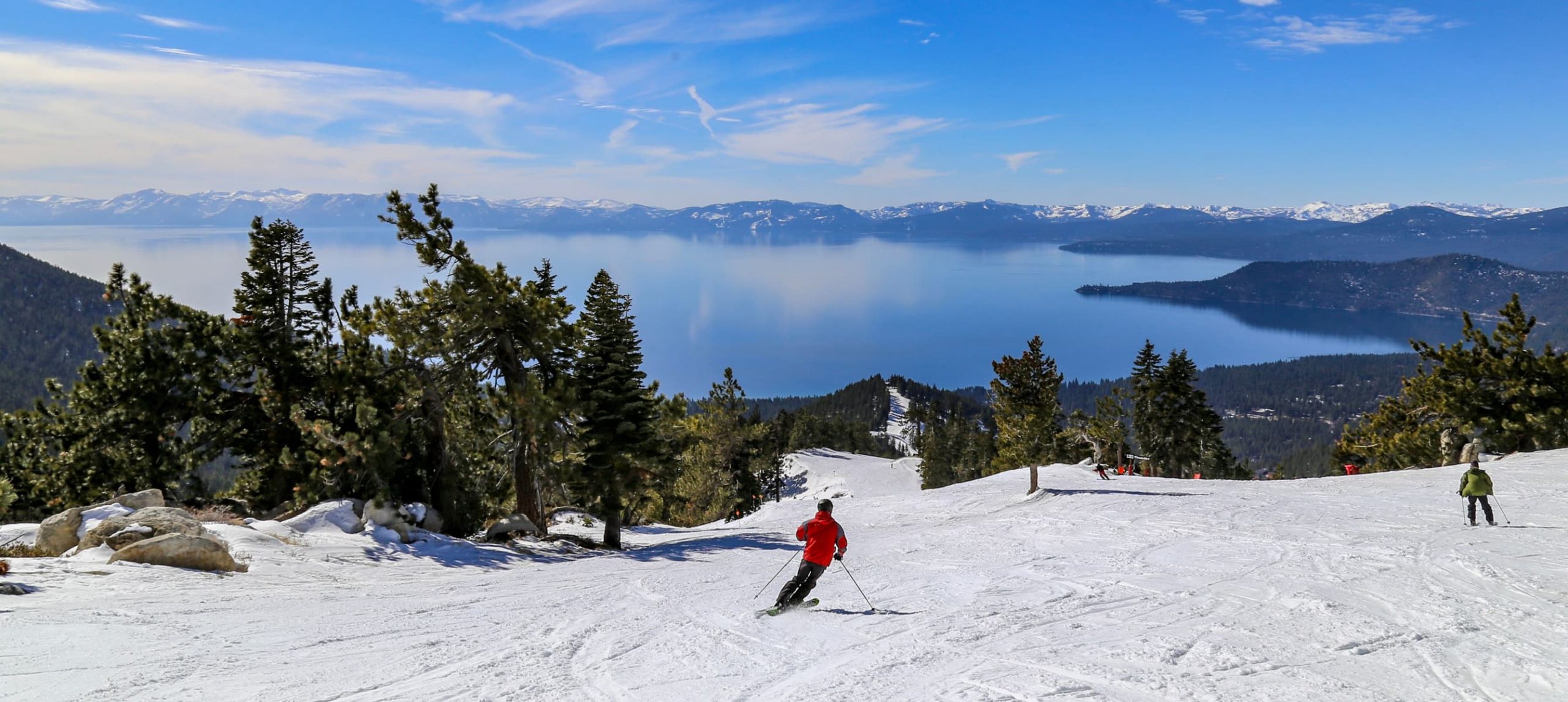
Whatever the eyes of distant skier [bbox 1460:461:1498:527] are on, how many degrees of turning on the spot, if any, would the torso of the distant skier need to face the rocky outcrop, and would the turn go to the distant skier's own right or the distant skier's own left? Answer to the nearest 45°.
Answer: approximately 135° to the distant skier's own left

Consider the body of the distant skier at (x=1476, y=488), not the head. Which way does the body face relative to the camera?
away from the camera

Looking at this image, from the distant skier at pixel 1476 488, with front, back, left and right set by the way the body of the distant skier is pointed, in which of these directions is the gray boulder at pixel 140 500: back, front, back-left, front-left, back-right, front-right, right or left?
back-left

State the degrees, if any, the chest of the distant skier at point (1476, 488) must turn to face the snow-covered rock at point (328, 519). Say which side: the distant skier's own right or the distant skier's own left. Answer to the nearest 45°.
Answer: approximately 135° to the distant skier's own left

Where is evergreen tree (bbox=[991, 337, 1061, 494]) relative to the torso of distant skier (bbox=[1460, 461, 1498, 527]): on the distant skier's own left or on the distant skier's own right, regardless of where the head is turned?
on the distant skier's own left

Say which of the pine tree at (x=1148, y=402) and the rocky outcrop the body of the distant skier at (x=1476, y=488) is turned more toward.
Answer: the pine tree

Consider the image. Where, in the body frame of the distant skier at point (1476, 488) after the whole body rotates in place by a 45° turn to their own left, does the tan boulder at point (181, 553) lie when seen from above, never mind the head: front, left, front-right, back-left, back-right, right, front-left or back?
left

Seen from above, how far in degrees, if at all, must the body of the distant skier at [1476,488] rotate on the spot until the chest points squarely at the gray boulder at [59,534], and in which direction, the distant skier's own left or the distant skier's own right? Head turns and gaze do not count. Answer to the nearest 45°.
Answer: approximately 135° to the distant skier's own left

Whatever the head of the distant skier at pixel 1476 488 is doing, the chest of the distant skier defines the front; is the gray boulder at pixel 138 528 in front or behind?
behind
